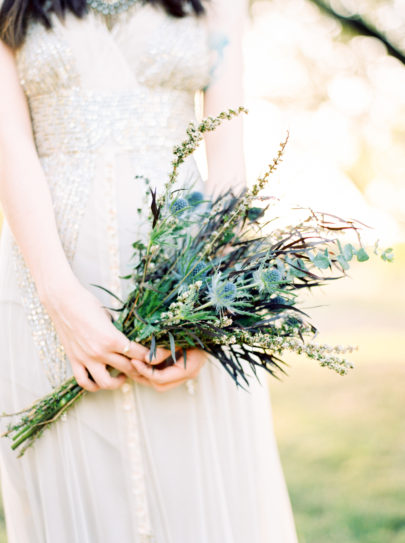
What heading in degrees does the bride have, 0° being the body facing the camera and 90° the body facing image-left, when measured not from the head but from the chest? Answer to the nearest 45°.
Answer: approximately 0°

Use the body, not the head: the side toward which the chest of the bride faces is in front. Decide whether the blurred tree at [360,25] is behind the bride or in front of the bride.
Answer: behind
